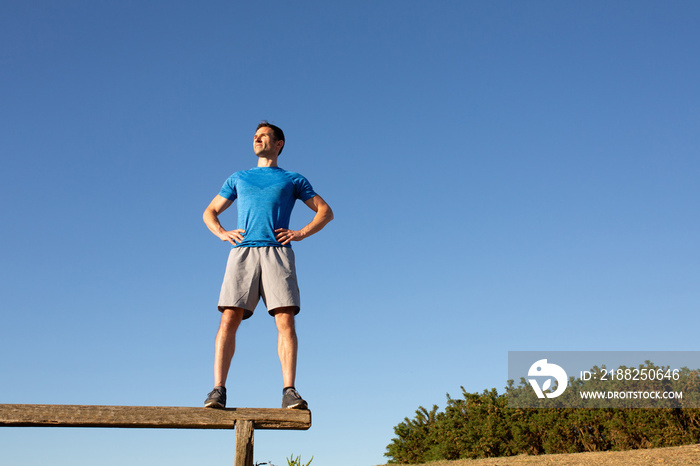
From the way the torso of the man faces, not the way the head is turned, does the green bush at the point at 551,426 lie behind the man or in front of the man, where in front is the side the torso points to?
behind

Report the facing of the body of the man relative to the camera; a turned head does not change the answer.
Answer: toward the camera
